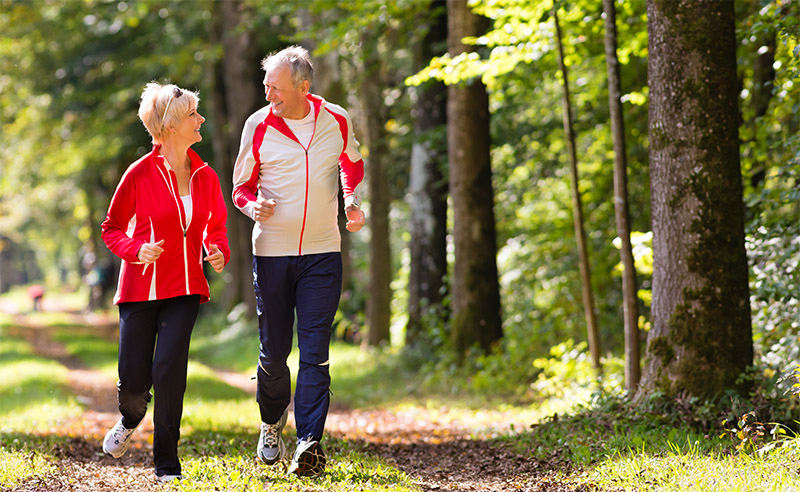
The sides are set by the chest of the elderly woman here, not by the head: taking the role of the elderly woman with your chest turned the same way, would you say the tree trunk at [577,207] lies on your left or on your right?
on your left

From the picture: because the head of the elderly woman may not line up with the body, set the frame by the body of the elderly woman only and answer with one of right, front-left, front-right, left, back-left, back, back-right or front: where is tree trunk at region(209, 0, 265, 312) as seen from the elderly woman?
back-left

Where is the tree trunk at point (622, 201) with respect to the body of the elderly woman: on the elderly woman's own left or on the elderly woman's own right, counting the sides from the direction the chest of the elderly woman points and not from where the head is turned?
on the elderly woman's own left

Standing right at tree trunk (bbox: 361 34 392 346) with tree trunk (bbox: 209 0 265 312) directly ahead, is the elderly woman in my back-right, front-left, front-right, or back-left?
back-left

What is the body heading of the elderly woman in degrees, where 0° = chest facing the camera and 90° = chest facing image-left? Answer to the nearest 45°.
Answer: approximately 315°

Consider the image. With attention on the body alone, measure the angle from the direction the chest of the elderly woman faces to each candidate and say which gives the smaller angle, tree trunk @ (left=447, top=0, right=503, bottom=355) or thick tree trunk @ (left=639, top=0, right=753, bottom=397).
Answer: the thick tree trunk

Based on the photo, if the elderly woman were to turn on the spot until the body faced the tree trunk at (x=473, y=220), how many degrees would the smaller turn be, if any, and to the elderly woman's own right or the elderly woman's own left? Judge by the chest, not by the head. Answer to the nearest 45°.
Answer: approximately 90° to the elderly woman's own left

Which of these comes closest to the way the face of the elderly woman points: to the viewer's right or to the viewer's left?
to the viewer's right
